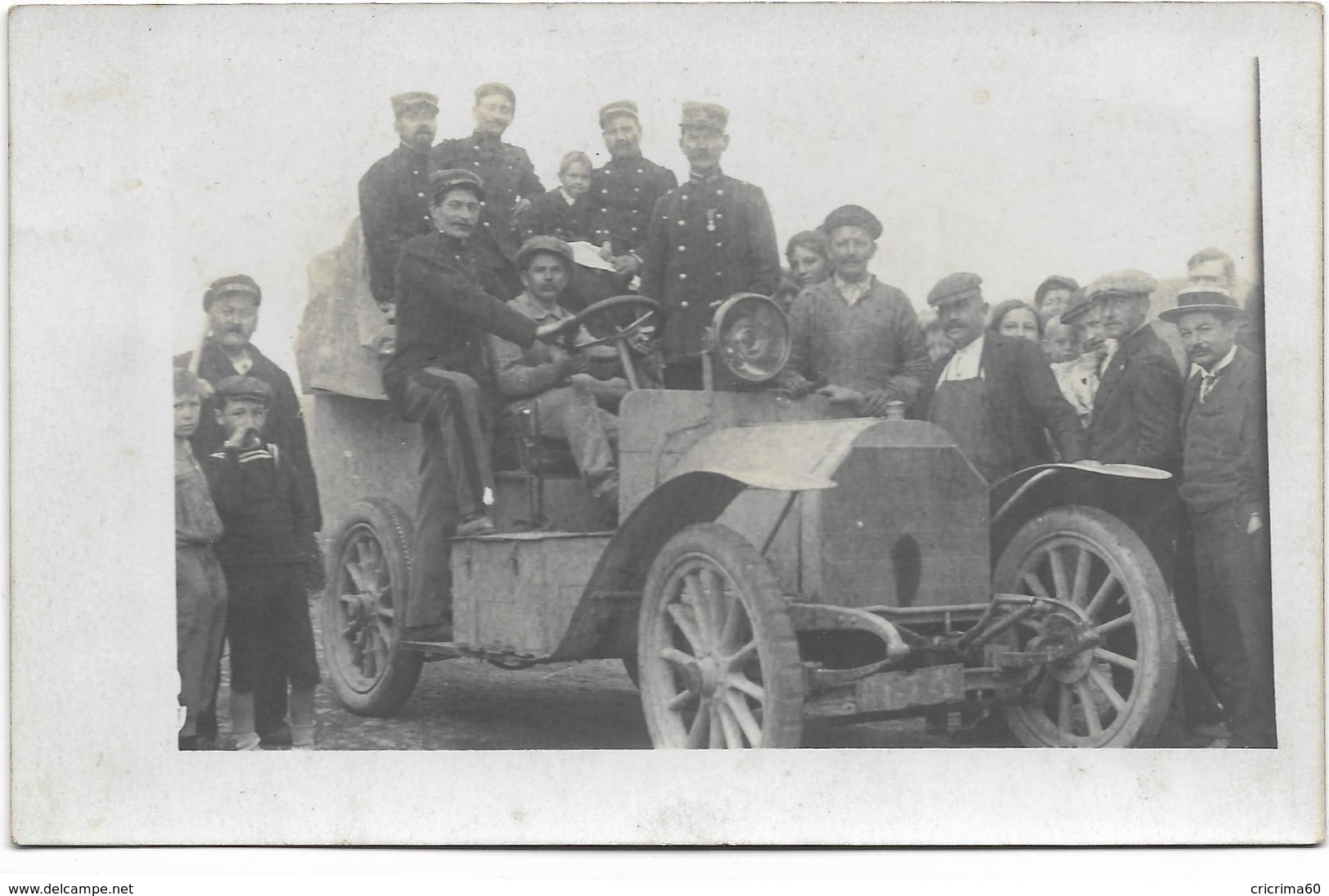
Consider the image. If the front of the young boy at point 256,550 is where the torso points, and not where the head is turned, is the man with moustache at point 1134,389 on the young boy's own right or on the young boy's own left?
on the young boy's own left

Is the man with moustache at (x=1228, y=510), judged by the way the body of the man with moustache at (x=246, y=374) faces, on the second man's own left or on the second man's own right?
on the second man's own left

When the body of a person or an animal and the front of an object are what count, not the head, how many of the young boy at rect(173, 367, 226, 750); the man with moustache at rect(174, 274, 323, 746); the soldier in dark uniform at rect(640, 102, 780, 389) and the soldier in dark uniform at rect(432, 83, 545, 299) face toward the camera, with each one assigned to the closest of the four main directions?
4

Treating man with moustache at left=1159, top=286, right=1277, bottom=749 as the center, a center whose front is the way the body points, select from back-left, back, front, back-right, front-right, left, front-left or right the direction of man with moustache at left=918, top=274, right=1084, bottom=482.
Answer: front-right

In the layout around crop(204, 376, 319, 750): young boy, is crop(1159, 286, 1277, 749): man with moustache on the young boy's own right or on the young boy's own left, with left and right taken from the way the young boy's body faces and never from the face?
on the young boy's own left

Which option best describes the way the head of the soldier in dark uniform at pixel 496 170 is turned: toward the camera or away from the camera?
toward the camera

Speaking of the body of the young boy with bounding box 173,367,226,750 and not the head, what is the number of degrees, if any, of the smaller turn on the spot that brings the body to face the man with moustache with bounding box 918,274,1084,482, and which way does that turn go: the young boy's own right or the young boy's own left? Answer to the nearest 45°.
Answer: approximately 90° to the young boy's own left

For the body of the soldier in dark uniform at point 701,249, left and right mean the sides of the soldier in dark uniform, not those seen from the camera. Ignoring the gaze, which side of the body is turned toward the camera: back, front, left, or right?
front

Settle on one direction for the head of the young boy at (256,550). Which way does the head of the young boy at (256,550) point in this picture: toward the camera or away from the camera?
toward the camera

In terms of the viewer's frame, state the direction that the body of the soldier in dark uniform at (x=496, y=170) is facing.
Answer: toward the camera

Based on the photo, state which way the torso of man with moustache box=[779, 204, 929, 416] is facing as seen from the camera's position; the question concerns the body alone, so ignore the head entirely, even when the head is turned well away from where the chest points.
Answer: toward the camera

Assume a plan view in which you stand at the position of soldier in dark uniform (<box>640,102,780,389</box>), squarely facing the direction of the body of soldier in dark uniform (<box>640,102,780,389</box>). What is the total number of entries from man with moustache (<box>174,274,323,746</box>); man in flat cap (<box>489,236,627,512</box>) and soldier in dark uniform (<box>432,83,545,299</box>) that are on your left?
0

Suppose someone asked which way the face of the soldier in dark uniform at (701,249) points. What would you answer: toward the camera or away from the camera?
toward the camera

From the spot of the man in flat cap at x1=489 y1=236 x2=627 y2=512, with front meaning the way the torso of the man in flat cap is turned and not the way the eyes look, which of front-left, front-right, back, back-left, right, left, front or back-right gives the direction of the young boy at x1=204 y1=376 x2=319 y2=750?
back-right
